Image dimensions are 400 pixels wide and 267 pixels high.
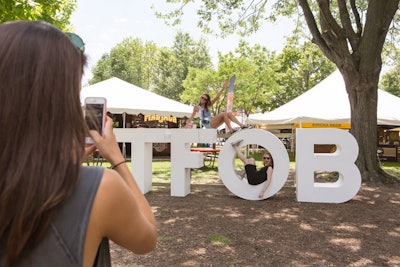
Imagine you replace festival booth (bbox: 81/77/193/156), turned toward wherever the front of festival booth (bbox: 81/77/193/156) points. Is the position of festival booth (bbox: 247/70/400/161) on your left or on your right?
on your left

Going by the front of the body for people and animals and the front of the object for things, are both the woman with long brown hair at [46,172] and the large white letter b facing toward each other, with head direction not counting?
yes

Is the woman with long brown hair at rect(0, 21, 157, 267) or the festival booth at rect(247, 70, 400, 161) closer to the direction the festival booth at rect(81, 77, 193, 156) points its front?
the woman with long brown hair

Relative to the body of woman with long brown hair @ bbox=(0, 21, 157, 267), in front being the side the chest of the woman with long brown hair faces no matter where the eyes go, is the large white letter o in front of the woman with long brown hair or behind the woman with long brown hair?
in front

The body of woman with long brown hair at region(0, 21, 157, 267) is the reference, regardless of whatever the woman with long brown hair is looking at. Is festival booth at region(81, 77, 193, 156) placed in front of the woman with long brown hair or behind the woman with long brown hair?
in front

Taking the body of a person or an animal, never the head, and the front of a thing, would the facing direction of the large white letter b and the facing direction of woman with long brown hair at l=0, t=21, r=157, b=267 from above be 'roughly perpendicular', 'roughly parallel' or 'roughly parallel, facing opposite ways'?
roughly parallel, facing opposite ways

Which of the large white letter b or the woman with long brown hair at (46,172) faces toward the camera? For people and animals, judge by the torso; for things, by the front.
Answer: the large white letter b

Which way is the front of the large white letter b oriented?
toward the camera

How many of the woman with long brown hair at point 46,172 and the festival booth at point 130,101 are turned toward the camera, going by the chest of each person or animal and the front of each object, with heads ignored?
1

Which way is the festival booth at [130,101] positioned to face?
toward the camera

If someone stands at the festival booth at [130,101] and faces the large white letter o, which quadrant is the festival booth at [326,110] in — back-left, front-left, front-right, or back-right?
front-left

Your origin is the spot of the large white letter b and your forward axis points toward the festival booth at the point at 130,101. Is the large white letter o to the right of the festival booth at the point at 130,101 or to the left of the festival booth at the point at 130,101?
left

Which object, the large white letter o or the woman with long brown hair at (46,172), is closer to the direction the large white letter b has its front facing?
the woman with long brown hair

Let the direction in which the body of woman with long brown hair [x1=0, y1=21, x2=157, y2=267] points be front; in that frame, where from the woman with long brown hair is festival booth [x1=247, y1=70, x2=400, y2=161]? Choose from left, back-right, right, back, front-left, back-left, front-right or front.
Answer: front

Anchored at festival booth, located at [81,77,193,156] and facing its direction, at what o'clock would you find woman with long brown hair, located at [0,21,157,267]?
The woman with long brown hair is roughly at 12 o'clock from the festival booth.

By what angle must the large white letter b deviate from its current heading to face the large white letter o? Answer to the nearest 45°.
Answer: approximately 90° to its right

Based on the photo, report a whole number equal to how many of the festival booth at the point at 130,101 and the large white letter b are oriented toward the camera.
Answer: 2
